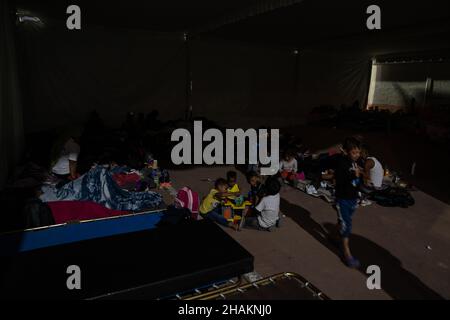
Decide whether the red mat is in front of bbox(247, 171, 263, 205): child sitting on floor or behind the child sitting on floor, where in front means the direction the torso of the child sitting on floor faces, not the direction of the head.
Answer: in front

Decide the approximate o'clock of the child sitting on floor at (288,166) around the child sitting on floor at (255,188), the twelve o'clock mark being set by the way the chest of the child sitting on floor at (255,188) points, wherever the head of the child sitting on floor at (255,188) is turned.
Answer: the child sitting on floor at (288,166) is roughly at 5 o'clock from the child sitting on floor at (255,188).

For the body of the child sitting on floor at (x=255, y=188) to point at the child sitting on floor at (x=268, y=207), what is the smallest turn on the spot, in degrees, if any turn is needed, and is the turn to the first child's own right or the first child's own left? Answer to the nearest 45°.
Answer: approximately 45° to the first child's own left

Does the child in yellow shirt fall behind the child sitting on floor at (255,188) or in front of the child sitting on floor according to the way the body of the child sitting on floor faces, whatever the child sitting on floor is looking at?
in front

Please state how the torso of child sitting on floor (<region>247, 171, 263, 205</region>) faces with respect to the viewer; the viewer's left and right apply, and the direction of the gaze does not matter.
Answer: facing the viewer and to the left of the viewer

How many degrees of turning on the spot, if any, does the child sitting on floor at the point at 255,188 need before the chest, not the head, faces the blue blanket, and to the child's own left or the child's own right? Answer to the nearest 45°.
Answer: approximately 45° to the child's own right

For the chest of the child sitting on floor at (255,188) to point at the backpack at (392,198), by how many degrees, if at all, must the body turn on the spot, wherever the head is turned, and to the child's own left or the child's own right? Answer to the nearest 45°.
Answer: approximately 135° to the child's own left

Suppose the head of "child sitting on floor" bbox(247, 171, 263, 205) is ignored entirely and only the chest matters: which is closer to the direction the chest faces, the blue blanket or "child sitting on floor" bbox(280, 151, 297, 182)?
the blue blanket

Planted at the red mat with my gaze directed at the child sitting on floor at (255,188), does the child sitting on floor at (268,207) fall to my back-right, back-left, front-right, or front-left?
front-right
